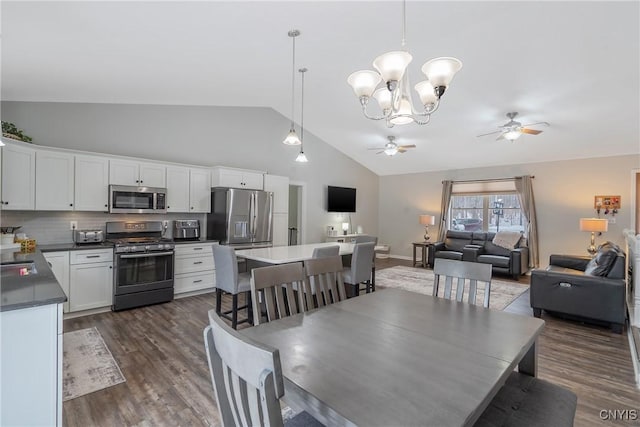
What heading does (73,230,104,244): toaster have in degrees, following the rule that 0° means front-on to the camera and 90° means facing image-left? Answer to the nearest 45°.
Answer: approximately 0°

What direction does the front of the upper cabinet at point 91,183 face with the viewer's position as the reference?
facing the viewer

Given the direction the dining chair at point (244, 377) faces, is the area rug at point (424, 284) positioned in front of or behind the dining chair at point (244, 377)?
in front

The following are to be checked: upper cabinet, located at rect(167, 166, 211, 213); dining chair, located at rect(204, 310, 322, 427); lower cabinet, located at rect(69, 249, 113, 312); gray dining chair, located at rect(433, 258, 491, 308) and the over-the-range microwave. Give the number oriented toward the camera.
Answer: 4

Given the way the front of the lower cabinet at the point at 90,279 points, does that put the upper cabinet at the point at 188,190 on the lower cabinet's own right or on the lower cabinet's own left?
on the lower cabinet's own left

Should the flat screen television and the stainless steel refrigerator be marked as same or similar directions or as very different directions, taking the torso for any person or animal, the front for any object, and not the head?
same or similar directions

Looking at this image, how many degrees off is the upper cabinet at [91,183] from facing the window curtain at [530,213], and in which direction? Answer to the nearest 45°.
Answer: approximately 90° to its left

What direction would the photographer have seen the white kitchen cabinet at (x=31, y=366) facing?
facing to the right of the viewer

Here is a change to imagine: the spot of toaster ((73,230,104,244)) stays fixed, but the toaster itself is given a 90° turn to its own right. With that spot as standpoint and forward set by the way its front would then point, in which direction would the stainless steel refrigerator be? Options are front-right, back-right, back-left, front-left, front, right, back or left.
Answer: back

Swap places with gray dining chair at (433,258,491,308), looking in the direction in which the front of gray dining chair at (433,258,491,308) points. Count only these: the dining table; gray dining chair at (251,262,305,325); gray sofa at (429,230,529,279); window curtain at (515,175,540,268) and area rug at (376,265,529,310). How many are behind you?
3

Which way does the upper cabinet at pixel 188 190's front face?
toward the camera

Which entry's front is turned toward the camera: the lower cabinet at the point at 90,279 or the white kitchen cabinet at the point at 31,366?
the lower cabinet

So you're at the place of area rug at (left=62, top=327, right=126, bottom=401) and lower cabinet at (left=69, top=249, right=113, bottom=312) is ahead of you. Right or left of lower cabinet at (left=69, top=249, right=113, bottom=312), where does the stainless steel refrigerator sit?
right

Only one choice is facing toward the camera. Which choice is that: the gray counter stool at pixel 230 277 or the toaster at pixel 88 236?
the toaster

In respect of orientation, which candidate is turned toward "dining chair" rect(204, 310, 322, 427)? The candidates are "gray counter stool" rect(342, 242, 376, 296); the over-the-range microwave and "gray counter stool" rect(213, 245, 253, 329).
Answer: the over-the-range microwave

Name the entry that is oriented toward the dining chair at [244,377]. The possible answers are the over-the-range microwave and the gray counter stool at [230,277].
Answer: the over-the-range microwave

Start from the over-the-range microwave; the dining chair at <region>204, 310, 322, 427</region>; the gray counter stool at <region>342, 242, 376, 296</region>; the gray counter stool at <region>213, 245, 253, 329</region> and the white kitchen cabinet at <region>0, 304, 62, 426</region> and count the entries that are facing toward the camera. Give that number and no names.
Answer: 1

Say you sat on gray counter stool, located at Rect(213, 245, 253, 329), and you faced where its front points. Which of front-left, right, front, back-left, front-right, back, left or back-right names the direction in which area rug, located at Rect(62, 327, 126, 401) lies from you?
back-left
